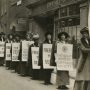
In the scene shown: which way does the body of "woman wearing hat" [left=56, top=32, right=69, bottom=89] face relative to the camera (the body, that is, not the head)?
toward the camera

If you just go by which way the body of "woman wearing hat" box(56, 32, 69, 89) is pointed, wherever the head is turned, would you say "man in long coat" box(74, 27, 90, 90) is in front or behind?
in front
